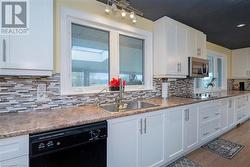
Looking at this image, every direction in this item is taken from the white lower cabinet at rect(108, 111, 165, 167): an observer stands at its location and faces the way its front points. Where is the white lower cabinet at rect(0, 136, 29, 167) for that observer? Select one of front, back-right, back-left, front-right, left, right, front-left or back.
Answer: right

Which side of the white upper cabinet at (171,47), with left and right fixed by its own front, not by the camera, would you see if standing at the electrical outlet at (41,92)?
right

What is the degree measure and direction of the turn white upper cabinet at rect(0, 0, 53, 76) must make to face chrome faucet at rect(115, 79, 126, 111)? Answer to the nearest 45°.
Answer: approximately 90° to its left

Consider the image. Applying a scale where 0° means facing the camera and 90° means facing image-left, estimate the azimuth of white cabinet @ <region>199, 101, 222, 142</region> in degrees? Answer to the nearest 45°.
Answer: approximately 315°

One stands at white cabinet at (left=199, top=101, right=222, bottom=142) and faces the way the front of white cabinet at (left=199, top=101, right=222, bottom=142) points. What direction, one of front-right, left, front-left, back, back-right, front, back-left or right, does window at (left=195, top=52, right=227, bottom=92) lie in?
back-left

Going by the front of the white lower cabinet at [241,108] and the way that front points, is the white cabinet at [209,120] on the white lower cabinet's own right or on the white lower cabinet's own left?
on the white lower cabinet's own right

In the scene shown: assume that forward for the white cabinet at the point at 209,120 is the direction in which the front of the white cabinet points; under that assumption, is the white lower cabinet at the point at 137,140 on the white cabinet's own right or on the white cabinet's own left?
on the white cabinet's own right

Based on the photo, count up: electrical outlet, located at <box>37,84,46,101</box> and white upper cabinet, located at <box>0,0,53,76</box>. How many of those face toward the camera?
2

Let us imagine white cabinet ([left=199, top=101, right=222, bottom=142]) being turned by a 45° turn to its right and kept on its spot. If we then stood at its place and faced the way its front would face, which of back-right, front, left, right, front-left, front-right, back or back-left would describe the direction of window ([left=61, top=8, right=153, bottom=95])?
front-right

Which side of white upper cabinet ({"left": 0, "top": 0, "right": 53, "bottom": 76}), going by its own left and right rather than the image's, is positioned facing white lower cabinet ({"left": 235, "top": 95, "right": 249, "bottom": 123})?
left

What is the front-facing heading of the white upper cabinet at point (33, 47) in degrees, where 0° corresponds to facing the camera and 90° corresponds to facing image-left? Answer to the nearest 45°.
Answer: approximately 0°

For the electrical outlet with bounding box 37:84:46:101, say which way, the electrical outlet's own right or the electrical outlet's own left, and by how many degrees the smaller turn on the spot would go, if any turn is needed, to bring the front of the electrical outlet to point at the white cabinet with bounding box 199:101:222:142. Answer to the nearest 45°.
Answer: approximately 90° to the electrical outlet's own left
